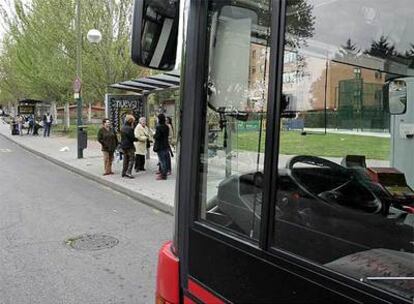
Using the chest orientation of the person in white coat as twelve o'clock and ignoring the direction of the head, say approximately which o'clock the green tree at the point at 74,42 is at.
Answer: The green tree is roughly at 7 o'clock from the person in white coat.

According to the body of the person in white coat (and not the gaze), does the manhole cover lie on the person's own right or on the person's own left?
on the person's own right

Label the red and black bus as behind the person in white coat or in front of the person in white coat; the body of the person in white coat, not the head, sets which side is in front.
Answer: in front

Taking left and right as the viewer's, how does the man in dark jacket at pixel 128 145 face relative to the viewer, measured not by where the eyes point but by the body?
facing to the right of the viewer

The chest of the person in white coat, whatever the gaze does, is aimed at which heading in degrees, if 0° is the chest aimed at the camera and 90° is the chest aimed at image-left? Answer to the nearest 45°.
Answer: approximately 315°

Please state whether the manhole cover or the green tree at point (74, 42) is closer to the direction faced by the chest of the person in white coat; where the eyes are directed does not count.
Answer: the manhole cover

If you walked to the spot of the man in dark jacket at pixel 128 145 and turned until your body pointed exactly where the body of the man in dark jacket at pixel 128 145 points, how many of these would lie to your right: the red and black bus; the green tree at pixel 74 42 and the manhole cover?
2

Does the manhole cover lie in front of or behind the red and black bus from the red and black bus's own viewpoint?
in front

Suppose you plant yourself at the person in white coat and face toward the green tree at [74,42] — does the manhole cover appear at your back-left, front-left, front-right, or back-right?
back-left
